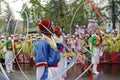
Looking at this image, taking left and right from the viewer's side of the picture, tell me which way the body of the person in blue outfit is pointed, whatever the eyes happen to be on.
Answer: facing to the right of the viewer
